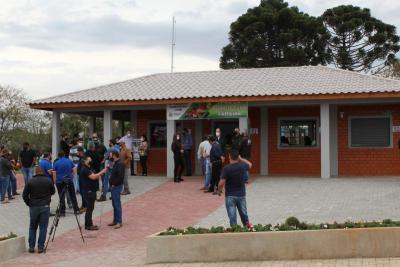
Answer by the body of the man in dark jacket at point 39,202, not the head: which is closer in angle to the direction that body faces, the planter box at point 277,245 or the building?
the building

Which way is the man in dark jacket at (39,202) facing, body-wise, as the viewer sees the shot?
away from the camera

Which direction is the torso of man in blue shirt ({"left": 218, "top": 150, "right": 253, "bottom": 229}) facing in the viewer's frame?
away from the camera

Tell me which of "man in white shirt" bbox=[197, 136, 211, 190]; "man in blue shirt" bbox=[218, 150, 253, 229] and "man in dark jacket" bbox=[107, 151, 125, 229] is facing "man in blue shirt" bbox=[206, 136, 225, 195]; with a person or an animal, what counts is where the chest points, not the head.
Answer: "man in blue shirt" bbox=[218, 150, 253, 229]

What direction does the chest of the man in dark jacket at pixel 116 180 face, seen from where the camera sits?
to the viewer's left

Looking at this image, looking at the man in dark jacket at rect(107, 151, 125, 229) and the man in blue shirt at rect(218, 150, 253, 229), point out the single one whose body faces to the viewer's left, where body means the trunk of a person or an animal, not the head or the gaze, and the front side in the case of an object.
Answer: the man in dark jacket

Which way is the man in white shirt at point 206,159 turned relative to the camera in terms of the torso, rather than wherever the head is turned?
to the viewer's left

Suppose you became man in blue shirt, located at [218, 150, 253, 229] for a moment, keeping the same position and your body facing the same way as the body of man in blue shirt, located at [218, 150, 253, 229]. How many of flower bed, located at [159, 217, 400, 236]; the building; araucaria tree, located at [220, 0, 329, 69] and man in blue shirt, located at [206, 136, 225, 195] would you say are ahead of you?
3
